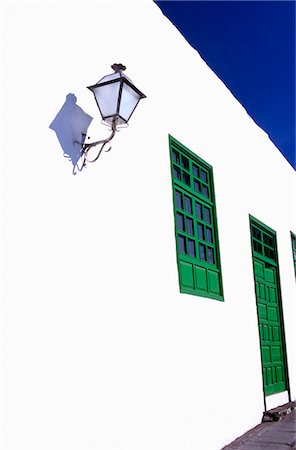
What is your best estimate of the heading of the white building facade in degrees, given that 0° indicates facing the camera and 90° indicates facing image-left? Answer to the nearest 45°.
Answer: approximately 315°
